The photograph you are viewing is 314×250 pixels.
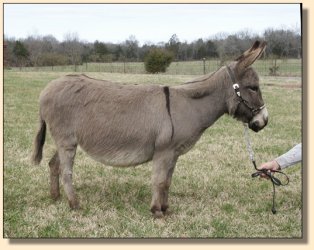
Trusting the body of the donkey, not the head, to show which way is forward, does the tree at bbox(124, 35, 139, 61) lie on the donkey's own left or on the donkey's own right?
on the donkey's own left

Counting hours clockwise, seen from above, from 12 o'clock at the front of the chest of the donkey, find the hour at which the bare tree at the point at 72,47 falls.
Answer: The bare tree is roughly at 8 o'clock from the donkey.

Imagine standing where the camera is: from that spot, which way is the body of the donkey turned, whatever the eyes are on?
to the viewer's right

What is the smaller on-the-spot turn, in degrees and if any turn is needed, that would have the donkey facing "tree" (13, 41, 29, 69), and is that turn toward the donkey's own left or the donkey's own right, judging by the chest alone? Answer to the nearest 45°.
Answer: approximately 135° to the donkey's own left

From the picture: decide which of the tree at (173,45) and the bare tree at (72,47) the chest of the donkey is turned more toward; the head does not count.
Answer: the tree

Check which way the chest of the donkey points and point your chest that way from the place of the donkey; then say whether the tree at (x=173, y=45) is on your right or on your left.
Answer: on your left
